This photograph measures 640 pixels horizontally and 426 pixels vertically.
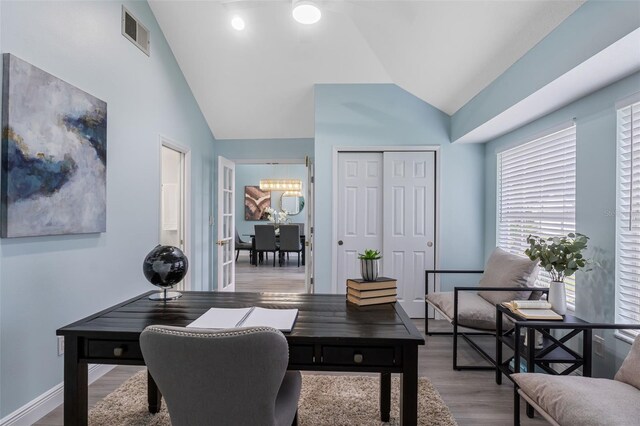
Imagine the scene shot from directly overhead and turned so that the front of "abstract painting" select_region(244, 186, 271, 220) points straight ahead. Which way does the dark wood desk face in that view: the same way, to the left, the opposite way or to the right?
the same way

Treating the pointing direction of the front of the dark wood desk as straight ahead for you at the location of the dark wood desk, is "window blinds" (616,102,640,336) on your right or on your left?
on your left

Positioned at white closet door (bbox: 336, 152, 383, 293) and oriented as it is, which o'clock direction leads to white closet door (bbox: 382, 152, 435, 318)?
white closet door (bbox: 382, 152, 435, 318) is roughly at 9 o'clock from white closet door (bbox: 336, 152, 383, 293).

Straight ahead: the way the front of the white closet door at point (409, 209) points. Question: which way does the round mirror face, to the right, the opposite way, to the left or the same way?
the same way

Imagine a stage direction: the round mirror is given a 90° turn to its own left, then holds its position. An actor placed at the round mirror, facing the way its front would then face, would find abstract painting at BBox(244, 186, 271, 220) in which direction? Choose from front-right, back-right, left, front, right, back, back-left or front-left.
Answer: back

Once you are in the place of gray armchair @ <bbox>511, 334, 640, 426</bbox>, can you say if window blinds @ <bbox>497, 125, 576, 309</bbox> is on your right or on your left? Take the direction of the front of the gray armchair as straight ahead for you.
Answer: on your right

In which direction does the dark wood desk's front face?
toward the camera

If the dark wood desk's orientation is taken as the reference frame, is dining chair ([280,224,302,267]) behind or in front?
behind

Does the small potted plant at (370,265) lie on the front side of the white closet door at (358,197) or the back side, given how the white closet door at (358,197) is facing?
on the front side

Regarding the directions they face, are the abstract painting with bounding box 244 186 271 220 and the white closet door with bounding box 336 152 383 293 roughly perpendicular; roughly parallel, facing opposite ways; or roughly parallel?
roughly parallel

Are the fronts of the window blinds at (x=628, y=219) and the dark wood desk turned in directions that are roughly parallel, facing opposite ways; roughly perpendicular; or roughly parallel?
roughly perpendicular

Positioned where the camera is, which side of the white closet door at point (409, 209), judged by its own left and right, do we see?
front

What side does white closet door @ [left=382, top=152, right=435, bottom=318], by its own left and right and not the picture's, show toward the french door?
right

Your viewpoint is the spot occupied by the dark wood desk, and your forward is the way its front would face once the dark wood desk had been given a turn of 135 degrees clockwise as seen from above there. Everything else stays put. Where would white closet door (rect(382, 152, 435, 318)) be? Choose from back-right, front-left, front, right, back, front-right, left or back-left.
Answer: right

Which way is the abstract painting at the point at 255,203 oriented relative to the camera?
toward the camera

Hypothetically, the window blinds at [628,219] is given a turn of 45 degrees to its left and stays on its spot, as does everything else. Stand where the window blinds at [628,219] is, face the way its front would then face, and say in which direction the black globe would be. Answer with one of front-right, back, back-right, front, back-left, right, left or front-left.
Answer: front-right

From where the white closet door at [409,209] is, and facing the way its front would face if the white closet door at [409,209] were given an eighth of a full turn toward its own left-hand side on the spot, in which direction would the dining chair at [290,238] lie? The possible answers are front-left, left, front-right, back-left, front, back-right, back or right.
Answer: back

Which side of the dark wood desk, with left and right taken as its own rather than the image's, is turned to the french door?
back

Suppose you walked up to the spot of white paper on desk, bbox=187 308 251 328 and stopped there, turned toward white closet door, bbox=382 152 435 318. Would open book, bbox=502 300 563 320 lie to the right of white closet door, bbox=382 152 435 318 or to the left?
right

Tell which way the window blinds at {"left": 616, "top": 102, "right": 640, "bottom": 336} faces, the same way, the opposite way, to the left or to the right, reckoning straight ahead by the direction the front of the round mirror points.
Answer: to the right
